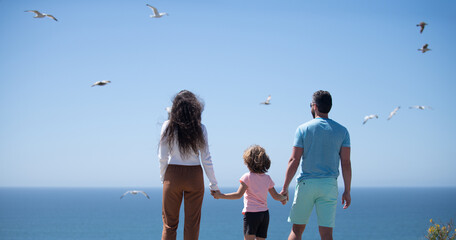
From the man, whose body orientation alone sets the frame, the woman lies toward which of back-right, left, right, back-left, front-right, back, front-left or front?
left

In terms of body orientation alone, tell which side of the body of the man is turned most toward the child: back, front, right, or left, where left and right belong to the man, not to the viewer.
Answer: left

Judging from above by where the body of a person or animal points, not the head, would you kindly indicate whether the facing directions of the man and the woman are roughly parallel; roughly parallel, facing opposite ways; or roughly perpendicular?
roughly parallel

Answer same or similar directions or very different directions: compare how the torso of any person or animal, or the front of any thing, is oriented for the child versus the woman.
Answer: same or similar directions

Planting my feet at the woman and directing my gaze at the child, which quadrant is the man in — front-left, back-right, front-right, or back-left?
front-right

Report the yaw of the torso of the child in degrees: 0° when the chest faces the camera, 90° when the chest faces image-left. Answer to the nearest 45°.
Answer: approximately 180°

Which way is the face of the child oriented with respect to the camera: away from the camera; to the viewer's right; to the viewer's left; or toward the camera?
away from the camera

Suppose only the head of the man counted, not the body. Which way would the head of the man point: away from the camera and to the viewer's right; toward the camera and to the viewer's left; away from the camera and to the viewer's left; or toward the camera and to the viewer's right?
away from the camera and to the viewer's left

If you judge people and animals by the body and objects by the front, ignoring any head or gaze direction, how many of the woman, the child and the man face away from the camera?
3

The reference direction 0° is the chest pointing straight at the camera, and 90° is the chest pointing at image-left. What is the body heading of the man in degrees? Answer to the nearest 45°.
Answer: approximately 180°

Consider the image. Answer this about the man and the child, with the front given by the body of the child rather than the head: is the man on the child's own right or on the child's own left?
on the child's own right

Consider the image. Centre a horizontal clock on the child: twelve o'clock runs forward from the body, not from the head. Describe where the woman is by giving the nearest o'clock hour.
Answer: The woman is roughly at 8 o'clock from the child.

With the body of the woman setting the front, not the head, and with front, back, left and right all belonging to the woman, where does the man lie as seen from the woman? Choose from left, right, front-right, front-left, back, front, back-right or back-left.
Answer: right

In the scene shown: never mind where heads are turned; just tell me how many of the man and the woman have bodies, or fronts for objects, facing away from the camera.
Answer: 2

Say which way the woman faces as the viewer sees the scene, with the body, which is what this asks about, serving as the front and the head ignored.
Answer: away from the camera
